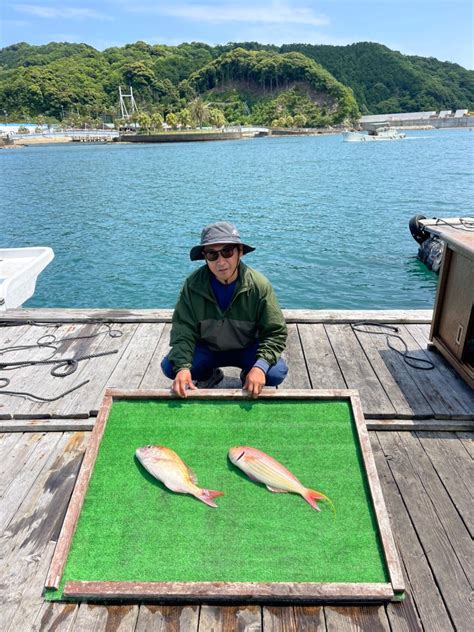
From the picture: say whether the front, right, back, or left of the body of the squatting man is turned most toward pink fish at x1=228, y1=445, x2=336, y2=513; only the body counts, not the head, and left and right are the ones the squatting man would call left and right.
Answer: front

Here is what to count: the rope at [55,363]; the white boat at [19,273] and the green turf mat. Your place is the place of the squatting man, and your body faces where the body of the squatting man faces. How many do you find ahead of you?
1

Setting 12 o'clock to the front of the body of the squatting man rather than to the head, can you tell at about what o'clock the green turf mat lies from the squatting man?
The green turf mat is roughly at 12 o'clock from the squatting man.

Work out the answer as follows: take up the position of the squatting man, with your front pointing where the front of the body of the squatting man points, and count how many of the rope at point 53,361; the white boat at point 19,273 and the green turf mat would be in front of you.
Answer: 1

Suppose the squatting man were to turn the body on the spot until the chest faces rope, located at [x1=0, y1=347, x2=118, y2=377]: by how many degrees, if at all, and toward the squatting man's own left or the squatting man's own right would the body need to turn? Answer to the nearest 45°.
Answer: approximately 135° to the squatting man's own right

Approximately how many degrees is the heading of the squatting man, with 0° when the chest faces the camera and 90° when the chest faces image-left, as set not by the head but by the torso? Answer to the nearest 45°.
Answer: approximately 0°

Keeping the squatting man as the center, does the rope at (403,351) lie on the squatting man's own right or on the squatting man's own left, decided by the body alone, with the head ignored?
on the squatting man's own left

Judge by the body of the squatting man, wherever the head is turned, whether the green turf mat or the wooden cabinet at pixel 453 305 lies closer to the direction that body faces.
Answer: the green turf mat

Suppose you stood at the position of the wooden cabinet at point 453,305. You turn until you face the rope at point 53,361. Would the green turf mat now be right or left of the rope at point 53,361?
left

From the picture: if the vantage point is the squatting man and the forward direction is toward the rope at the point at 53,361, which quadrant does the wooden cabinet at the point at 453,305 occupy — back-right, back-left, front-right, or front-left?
back-right

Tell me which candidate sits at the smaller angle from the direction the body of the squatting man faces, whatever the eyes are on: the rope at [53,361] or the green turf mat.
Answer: the green turf mat

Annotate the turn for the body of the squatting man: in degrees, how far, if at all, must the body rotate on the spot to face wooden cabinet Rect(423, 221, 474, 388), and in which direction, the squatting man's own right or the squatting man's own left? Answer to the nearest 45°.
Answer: approximately 90° to the squatting man's own left

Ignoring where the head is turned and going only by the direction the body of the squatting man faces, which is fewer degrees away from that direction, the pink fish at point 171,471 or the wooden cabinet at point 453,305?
the pink fish

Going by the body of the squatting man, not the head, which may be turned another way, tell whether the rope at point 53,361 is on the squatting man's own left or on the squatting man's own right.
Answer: on the squatting man's own right

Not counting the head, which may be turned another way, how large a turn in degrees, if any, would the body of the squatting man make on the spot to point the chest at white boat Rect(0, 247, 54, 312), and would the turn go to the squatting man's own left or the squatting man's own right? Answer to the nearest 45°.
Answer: approximately 135° to the squatting man's own right

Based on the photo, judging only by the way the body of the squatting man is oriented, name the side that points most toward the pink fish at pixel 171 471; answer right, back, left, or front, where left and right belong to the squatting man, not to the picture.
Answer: front
